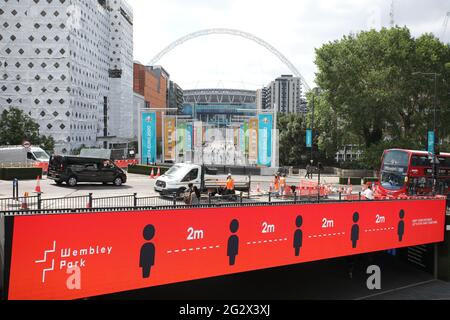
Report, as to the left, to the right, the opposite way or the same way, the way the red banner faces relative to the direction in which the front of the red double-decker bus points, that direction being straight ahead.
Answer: to the left

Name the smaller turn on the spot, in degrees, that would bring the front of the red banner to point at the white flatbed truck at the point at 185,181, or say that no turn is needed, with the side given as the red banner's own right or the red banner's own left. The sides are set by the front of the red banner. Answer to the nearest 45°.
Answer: approximately 135° to the red banner's own left

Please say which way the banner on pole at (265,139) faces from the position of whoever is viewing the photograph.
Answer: facing the viewer

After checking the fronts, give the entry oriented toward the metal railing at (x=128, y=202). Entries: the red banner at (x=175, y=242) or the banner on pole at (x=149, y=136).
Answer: the banner on pole

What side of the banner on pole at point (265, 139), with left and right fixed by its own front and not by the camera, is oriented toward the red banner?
front

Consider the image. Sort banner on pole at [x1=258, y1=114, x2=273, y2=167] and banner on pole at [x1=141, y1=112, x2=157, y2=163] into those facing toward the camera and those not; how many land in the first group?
2

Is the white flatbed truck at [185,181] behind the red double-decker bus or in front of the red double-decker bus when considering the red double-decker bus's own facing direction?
in front

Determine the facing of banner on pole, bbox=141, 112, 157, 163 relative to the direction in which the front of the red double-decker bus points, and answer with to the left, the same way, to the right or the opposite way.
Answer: to the left

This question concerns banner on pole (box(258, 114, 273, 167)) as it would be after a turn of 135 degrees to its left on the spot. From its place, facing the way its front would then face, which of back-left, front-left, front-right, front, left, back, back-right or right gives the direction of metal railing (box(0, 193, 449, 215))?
back-right

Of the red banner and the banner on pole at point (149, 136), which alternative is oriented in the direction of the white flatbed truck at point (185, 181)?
the banner on pole

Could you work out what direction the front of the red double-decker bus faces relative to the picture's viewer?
facing the viewer and to the left of the viewer

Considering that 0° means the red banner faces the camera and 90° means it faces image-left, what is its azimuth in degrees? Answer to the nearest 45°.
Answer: approximately 315°

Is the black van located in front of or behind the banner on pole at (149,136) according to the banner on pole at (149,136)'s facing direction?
in front

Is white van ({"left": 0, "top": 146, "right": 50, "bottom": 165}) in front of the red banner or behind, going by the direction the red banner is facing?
behind

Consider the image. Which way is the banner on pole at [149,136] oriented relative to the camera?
toward the camera
